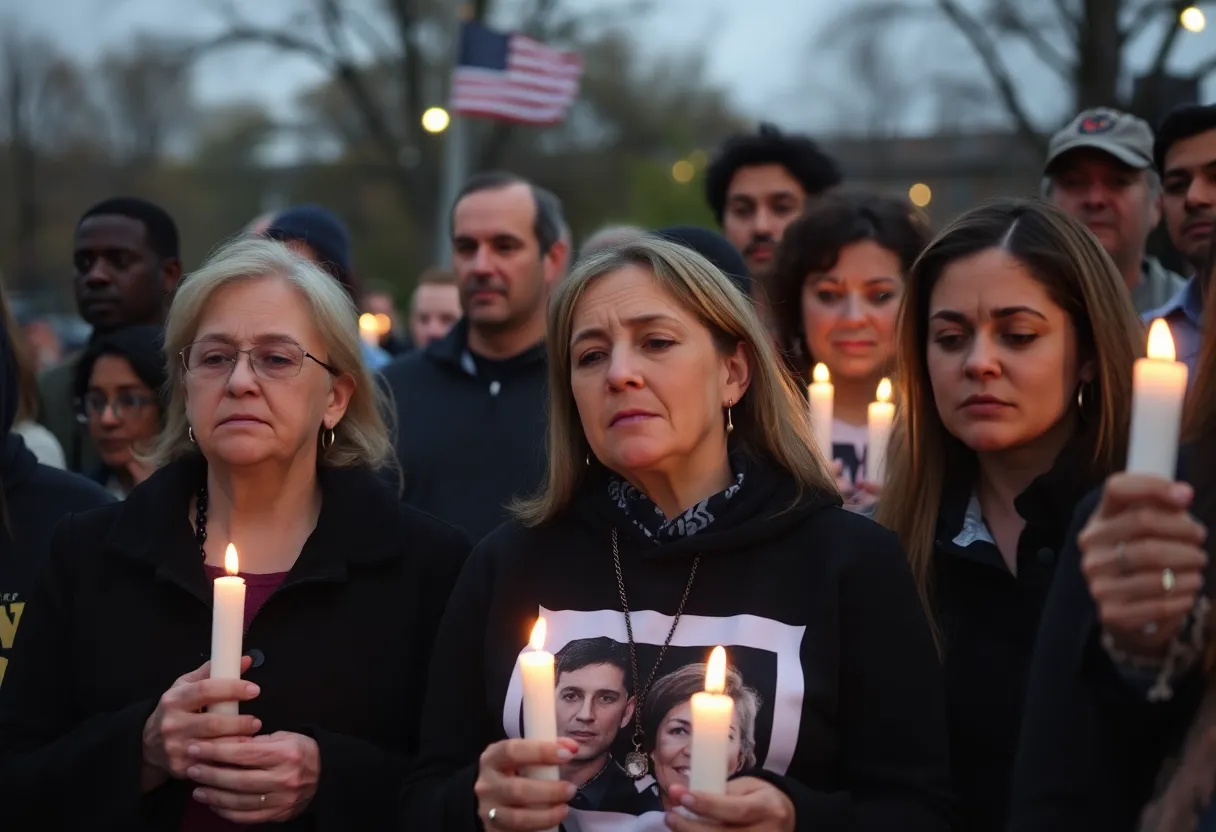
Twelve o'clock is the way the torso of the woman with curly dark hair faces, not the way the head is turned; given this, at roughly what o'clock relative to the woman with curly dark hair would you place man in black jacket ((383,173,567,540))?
The man in black jacket is roughly at 4 o'clock from the woman with curly dark hair.

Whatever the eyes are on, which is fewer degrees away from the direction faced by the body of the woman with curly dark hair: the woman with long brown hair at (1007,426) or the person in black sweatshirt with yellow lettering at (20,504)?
the woman with long brown hair

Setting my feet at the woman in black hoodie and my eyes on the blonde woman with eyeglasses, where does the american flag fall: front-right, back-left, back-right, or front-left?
front-right

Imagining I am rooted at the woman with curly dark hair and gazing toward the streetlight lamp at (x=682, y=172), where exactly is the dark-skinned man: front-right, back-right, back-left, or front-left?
front-left

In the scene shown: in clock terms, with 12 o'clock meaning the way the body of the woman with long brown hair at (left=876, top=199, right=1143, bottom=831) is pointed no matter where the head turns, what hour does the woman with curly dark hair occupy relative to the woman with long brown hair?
The woman with curly dark hair is roughly at 4 o'clock from the woman with long brown hair.

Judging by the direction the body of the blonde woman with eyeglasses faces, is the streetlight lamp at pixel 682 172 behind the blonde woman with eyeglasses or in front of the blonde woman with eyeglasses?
behind

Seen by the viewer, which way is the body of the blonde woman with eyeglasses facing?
toward the camera

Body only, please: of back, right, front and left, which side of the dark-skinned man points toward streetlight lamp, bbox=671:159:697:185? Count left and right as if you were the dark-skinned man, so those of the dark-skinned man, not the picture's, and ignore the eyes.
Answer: back

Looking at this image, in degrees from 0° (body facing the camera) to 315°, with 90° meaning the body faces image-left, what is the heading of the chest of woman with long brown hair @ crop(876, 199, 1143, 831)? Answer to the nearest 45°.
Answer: approximately 45°

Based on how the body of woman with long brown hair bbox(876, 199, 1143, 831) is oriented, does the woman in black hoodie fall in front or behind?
in front

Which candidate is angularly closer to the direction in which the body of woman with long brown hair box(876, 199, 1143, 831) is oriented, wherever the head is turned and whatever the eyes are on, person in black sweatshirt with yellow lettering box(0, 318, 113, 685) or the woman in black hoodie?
the woman in black hoodie
